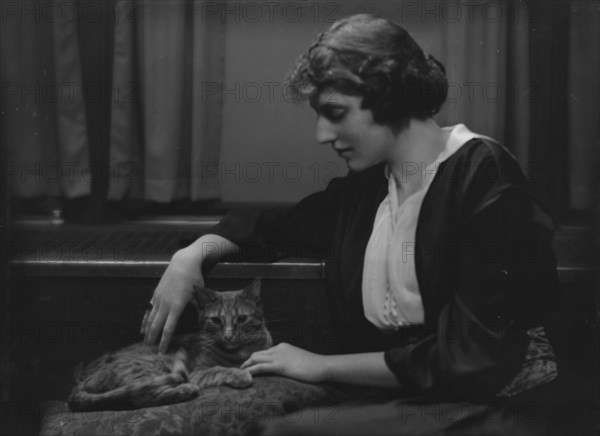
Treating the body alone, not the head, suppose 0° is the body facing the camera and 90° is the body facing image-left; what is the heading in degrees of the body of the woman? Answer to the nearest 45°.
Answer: approximately 45°

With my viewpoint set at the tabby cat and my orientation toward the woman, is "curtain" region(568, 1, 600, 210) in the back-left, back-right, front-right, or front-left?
front-left

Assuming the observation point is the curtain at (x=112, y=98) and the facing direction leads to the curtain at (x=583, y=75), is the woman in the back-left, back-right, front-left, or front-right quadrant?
front-right

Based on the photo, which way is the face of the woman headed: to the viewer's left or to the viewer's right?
to the viewer's left
